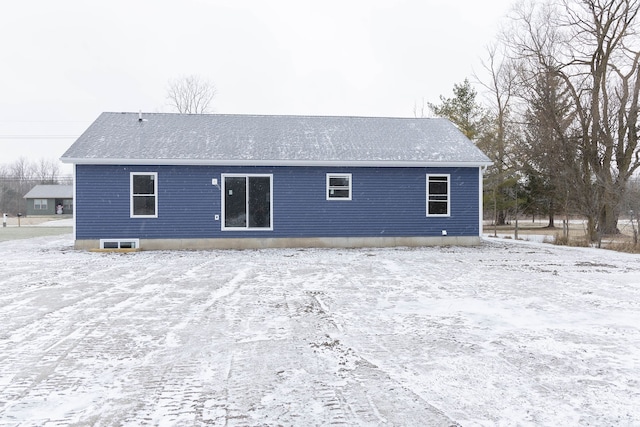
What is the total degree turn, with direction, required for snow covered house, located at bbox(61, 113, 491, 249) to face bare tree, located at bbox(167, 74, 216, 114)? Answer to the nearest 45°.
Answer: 0° — it already faces it

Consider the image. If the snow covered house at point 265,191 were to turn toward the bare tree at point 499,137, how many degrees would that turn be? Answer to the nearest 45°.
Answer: approximately 45° to its right

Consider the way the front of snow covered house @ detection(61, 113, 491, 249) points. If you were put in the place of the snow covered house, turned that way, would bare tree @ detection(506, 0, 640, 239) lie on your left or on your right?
on your right

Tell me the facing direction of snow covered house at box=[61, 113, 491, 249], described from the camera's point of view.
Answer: facing away from the viewer

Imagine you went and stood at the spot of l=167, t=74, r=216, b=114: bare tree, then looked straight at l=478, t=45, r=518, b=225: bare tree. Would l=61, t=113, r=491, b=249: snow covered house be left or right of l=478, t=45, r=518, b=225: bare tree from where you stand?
right
